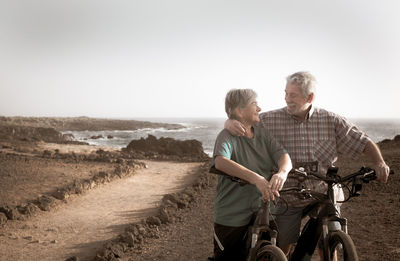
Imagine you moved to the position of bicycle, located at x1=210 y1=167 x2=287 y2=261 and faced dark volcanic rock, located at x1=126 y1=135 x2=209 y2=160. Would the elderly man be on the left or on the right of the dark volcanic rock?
right

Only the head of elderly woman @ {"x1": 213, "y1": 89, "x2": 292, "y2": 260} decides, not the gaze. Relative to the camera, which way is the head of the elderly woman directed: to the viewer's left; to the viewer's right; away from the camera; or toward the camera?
to the viewer's right

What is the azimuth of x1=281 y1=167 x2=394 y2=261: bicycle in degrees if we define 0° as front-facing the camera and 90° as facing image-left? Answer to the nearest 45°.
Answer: approximately 315°

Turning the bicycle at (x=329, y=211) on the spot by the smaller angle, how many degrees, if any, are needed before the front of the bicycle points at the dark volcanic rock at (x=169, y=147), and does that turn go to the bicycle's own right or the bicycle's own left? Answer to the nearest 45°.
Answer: approximately 180°

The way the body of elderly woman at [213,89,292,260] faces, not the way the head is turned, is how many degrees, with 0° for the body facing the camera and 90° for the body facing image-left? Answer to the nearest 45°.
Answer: approximately 315°
